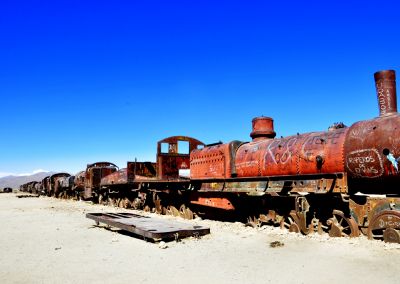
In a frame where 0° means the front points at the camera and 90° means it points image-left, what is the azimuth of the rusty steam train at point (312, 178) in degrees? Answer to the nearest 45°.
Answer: approximately 315°

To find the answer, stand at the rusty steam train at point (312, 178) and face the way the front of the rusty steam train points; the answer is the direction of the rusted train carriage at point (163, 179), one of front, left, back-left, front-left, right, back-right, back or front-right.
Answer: back
